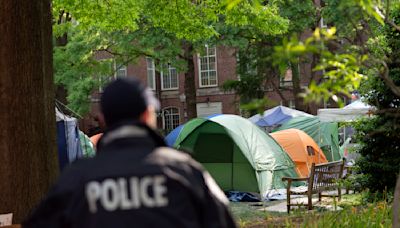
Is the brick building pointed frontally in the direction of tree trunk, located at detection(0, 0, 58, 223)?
yes

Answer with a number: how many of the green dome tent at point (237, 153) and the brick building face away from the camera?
0

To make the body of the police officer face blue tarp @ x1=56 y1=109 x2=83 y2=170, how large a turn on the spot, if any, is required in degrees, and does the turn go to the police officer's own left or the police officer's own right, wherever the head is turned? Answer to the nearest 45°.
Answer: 0° — they already face it

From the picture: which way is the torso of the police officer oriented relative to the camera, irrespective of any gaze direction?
away from the camera

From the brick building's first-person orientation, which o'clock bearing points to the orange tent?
The orange tent is roughly at 12 o'clock from the brick building.

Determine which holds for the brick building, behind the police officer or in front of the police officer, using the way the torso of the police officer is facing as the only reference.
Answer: in front

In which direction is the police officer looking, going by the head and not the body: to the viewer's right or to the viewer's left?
to the viewer's right

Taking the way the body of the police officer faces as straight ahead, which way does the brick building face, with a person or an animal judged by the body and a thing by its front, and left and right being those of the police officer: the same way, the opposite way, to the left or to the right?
the opposite way

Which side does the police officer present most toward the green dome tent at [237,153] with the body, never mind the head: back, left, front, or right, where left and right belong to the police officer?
front

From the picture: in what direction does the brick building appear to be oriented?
toward the camera

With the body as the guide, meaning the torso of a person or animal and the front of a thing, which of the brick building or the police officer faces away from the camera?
the police officer
